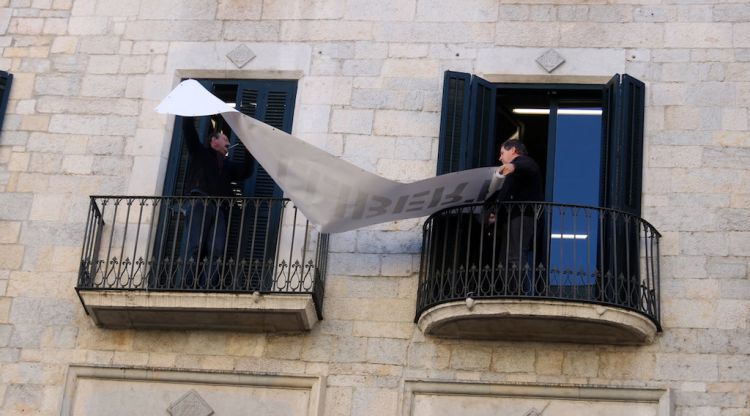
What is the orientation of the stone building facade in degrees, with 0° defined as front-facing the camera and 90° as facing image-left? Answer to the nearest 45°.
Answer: approximately 0°

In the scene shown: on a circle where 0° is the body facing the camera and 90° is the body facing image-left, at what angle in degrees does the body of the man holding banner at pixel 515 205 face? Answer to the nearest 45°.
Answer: approximately 90°

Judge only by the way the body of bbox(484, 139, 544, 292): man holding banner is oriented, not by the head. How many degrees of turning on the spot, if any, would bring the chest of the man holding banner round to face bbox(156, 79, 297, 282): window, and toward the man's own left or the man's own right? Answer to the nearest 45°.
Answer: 0° — they already face it

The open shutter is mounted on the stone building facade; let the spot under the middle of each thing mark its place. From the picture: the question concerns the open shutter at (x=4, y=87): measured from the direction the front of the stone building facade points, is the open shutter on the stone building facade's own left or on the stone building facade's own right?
on the stone building facade's own right

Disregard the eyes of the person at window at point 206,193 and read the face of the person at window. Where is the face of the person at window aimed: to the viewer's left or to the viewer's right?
to the viewer's right
